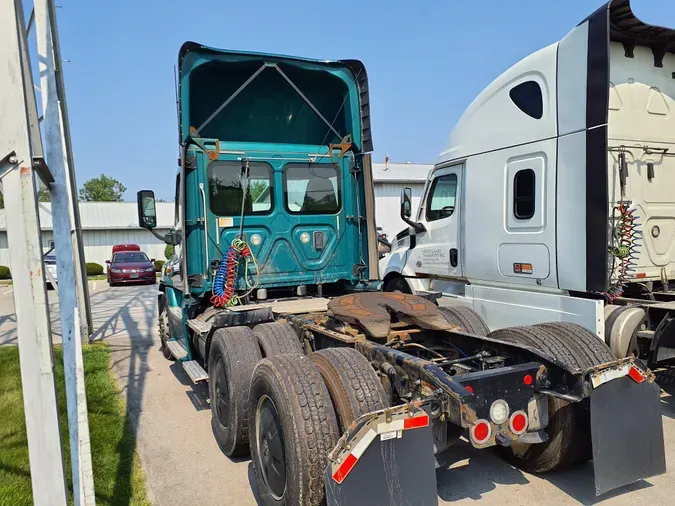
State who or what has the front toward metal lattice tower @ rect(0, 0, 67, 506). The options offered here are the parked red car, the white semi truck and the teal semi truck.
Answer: the parked red car

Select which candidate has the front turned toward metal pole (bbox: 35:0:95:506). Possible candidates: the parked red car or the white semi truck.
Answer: the parked red car

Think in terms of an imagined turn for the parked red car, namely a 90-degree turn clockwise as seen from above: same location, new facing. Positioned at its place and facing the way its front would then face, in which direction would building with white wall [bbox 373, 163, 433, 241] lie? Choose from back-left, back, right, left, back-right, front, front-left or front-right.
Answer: back

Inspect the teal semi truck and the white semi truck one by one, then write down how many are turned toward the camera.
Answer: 0

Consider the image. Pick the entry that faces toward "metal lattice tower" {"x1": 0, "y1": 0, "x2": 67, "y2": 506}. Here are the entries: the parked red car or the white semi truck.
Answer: the parked red car

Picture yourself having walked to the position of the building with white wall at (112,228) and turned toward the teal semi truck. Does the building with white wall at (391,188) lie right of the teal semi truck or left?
left

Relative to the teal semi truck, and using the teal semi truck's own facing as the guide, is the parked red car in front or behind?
in front

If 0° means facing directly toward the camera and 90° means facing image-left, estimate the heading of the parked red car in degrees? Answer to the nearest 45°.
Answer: approximately 0°

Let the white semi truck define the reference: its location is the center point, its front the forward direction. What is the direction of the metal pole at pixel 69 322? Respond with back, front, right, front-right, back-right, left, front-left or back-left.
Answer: left

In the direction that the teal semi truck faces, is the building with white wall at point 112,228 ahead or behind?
ahead

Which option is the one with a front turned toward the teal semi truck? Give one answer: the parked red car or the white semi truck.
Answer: the parked red car

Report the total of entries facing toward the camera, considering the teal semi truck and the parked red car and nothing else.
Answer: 1

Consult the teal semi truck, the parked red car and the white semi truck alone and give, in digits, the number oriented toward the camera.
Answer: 1

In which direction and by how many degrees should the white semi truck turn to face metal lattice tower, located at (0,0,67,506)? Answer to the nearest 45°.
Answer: approximately 90° to its left
